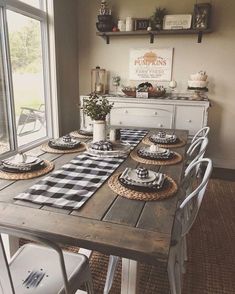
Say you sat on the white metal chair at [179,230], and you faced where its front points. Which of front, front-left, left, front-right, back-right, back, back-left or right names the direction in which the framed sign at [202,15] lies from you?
right

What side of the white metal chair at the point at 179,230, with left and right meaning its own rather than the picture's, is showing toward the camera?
left

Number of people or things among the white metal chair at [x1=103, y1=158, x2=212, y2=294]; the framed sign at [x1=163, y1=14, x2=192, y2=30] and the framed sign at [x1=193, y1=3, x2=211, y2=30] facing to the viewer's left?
1

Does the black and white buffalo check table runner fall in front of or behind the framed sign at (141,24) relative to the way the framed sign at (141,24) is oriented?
in front

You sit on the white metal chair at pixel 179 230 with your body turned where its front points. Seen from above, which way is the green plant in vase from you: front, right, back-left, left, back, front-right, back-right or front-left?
front-right

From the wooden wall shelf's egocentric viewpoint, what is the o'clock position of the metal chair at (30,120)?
The metal chair is roughly at 2 o'clock from the wooden wall shelf.

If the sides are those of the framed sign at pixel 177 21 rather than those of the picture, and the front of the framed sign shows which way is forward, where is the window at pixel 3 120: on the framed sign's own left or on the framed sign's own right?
on the framed sign's own right

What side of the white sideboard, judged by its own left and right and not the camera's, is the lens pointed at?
front

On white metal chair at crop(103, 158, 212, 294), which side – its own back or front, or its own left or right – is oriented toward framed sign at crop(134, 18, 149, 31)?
right

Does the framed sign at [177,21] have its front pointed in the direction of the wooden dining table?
yes

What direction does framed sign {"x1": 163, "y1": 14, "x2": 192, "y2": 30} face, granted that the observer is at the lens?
facing the viewer

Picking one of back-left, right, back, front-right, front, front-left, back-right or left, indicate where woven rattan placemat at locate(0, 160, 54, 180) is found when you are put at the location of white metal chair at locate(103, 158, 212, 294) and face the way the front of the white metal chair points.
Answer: front

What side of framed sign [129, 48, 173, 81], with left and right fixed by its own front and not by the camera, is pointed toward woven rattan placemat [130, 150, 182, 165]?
front

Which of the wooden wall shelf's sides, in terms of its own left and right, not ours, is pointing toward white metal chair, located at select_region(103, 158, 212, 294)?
front

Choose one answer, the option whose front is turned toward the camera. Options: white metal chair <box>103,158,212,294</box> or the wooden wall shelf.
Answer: the wooden wall shelf

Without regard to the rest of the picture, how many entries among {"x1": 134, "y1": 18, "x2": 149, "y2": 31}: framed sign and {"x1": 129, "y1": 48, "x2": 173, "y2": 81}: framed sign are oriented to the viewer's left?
0
